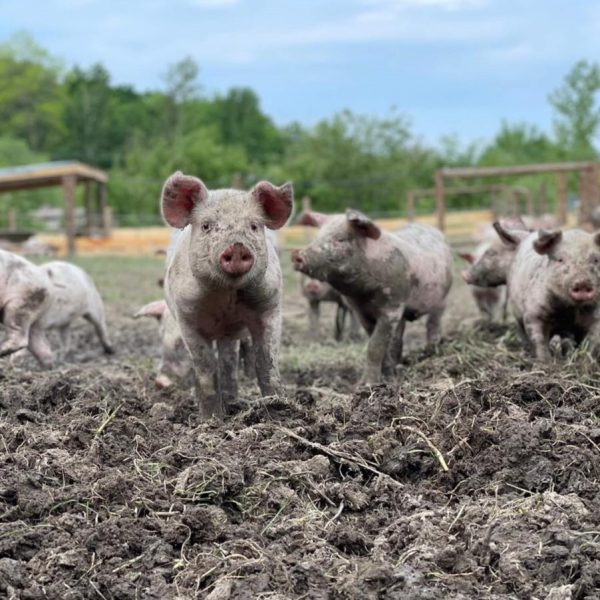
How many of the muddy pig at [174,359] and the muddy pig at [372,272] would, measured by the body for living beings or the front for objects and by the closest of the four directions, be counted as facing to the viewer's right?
0

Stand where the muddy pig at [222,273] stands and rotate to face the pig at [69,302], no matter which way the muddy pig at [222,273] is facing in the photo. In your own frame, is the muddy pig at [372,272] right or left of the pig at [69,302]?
right

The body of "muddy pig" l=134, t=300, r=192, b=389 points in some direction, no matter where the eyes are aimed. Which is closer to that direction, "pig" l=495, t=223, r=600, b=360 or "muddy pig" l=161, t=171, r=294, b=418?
the muddy pig

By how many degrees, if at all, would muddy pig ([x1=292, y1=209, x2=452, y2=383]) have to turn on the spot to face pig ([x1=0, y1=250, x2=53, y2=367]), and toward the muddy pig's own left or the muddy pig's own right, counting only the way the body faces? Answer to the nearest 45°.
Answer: approximately 45° to the muddy pig's own right

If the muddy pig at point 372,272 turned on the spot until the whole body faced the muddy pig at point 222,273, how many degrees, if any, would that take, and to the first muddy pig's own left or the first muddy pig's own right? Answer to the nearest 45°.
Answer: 0° — it already faces it

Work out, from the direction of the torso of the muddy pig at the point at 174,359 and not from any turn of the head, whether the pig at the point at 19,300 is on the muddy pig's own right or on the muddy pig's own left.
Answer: on the muddy pig's own right

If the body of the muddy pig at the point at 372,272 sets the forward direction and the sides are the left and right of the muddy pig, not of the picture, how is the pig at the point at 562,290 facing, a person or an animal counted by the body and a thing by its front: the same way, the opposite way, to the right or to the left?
to the left
